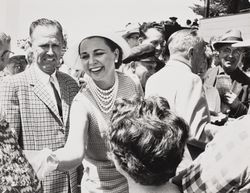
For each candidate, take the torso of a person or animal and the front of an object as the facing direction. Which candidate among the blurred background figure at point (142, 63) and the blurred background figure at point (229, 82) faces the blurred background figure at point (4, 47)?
the blurred background figure at point (229, 82)

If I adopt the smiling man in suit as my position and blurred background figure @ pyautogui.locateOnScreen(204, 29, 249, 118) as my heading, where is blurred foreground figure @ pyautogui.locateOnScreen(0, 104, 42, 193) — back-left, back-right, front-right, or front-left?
back-right

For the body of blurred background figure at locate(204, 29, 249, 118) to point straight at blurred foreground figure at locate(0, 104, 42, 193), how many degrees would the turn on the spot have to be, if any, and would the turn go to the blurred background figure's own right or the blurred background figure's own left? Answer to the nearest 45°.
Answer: approximately 45° to the blurred background figure's own left

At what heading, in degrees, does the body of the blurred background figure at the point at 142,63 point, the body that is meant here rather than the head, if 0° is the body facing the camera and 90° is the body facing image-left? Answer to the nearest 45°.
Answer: approximately 270°

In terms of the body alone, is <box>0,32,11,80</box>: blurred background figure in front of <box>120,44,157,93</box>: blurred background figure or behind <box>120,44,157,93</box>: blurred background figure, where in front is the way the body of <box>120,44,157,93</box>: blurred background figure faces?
behind

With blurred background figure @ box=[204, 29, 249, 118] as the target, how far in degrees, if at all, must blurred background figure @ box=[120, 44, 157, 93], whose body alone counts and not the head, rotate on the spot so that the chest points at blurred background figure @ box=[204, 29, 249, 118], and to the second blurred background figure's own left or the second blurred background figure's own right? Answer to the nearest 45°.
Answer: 0° — they already face them
